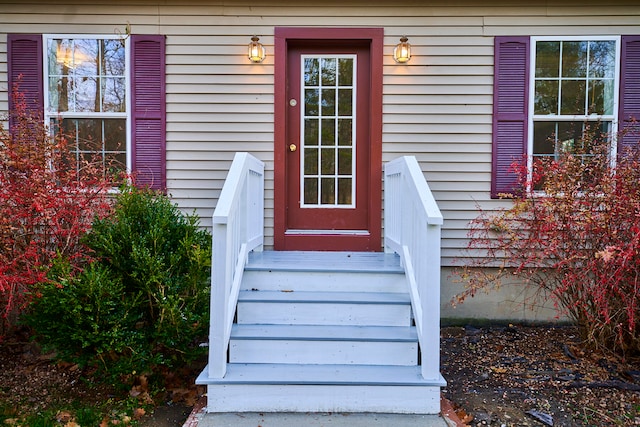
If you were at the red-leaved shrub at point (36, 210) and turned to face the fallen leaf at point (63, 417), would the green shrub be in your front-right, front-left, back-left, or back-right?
front-left

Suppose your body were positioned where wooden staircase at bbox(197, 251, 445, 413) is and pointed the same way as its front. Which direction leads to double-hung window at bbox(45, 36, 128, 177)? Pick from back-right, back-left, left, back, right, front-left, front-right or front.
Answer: back-right

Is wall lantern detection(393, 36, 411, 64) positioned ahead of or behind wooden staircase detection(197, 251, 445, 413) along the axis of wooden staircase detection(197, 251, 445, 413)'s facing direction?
behind

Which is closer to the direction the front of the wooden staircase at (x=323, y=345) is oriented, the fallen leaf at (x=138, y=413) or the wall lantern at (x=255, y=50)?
the fallen leaf

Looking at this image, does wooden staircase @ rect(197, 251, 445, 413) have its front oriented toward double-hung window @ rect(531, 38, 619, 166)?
no

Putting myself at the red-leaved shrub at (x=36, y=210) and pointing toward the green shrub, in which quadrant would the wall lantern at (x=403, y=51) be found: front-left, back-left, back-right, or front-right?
front-left

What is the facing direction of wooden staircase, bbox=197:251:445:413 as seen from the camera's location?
facing the viewer

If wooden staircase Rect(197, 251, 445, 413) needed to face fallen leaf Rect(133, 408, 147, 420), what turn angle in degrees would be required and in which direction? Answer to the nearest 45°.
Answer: approximately 90° to its right

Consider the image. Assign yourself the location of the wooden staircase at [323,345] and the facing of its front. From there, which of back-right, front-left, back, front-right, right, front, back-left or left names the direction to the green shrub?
right

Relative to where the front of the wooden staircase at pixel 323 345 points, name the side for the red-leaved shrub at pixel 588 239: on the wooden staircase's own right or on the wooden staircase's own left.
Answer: on the wooden staircase's own left

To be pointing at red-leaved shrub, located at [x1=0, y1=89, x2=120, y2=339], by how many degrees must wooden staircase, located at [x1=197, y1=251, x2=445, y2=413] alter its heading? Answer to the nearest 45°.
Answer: approximately 90° to its right

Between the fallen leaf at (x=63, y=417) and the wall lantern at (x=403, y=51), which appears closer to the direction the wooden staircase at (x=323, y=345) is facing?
the fallen leaf

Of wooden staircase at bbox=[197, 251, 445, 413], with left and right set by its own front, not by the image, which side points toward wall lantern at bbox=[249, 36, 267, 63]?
back

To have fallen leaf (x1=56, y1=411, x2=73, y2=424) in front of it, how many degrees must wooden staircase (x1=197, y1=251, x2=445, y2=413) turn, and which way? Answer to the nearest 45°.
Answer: approximately 90° to its right
